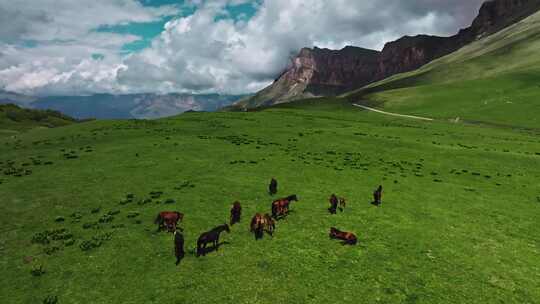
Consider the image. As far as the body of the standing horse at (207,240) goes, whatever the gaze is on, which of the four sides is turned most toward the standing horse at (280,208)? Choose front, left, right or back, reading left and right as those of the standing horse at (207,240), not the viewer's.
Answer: front

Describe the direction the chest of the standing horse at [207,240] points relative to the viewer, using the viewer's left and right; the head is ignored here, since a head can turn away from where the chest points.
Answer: facing away from the viewer and to the right of the viewer

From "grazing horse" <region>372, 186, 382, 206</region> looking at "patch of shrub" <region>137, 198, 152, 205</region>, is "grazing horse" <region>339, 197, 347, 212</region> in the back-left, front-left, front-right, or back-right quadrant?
front-left

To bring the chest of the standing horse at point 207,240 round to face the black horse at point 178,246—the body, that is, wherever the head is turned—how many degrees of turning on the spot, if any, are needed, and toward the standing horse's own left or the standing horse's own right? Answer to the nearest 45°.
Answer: approximately 180°

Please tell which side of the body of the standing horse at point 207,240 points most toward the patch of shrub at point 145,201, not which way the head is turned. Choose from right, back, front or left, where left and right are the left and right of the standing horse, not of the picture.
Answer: left

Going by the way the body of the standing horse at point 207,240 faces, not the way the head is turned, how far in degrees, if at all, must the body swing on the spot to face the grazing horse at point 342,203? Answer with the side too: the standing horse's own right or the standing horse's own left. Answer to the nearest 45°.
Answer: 0° — it already faces it

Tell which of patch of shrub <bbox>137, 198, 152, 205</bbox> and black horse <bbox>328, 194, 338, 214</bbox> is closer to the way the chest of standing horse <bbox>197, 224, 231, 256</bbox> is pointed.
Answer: the black horse

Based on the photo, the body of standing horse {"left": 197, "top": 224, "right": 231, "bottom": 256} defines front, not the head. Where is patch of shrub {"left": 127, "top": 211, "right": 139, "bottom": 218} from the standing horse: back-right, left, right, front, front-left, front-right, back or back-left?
left

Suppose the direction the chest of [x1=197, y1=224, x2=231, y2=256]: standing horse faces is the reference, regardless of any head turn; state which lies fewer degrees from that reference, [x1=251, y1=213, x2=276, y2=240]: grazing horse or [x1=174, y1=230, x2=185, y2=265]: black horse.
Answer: the grazing horse

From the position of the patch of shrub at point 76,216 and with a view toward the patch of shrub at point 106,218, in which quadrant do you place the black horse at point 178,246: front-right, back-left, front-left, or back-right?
front-right

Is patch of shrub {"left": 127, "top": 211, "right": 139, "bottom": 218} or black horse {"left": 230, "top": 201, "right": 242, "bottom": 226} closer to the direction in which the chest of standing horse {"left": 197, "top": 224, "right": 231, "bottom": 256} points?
the black horse

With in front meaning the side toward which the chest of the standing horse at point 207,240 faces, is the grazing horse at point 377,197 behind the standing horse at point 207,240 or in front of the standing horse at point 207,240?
in front

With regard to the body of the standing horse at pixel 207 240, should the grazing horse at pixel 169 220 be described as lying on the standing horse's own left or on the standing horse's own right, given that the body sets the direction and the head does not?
on the standing horse's own left
